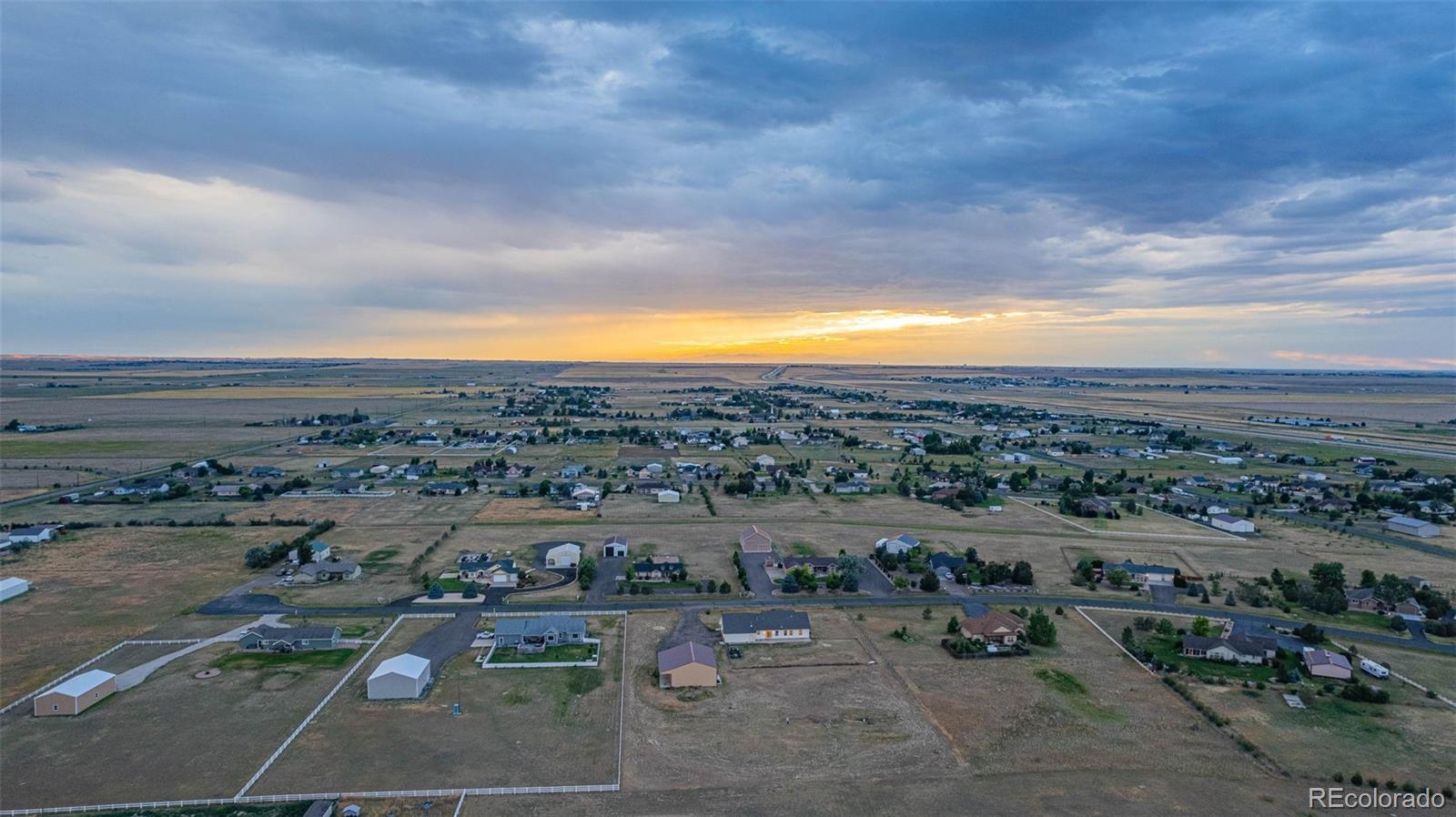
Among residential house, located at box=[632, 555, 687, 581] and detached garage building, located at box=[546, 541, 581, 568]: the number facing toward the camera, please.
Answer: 2

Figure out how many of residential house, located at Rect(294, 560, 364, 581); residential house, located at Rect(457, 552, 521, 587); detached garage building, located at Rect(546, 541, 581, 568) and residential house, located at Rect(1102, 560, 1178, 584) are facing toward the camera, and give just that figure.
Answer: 4

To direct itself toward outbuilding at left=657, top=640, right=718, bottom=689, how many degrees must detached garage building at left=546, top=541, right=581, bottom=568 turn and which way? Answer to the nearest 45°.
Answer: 0° — it already faces it

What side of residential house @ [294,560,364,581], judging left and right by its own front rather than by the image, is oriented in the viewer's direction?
front

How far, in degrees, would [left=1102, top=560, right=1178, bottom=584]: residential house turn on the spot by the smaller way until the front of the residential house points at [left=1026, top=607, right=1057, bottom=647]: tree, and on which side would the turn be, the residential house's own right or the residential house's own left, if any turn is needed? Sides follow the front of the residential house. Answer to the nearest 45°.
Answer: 0° — it already faces it

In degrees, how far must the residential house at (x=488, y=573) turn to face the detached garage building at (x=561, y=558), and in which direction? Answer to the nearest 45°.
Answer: approximately 135° to its left

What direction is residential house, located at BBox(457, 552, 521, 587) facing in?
toward the camera

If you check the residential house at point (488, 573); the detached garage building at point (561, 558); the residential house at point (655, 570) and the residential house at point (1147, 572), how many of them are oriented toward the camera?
4

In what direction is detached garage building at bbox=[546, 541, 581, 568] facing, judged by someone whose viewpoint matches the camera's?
facing the viewer

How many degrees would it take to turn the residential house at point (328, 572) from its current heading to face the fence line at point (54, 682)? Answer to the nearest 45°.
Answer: approximately 45° to its right

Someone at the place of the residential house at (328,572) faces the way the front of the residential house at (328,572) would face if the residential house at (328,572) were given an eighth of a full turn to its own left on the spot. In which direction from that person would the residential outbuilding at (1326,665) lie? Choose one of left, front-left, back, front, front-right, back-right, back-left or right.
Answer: front

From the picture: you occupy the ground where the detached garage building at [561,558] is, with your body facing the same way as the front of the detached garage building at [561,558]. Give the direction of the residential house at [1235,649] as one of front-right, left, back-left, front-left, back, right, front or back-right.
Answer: front-left
